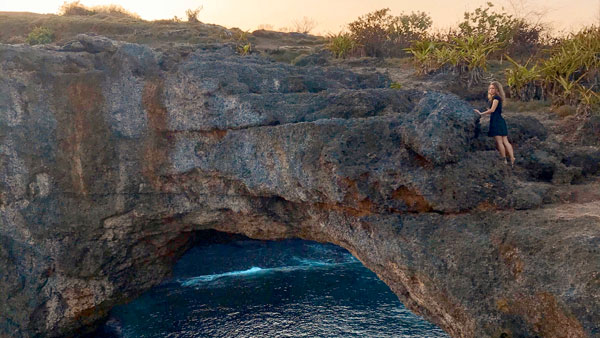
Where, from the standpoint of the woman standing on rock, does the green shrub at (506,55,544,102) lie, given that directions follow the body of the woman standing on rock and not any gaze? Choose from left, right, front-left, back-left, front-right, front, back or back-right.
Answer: right

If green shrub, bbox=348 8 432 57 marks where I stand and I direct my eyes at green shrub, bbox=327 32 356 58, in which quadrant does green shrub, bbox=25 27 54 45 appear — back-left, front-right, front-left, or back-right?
front-right

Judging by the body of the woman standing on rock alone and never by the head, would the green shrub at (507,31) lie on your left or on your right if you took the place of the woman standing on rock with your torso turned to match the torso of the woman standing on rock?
on your right

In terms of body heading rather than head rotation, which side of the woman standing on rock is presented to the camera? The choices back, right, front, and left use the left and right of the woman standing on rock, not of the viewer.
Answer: left

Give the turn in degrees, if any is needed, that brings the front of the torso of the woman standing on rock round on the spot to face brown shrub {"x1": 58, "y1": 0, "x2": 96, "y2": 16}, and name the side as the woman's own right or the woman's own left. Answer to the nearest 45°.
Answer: approximately 45° to the woman's own right

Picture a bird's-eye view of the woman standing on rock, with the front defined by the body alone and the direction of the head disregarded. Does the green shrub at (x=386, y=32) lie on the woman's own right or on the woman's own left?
on the woman's own right

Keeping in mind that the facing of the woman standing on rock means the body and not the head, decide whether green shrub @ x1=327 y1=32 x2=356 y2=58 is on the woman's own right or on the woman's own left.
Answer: on the woman's own right
